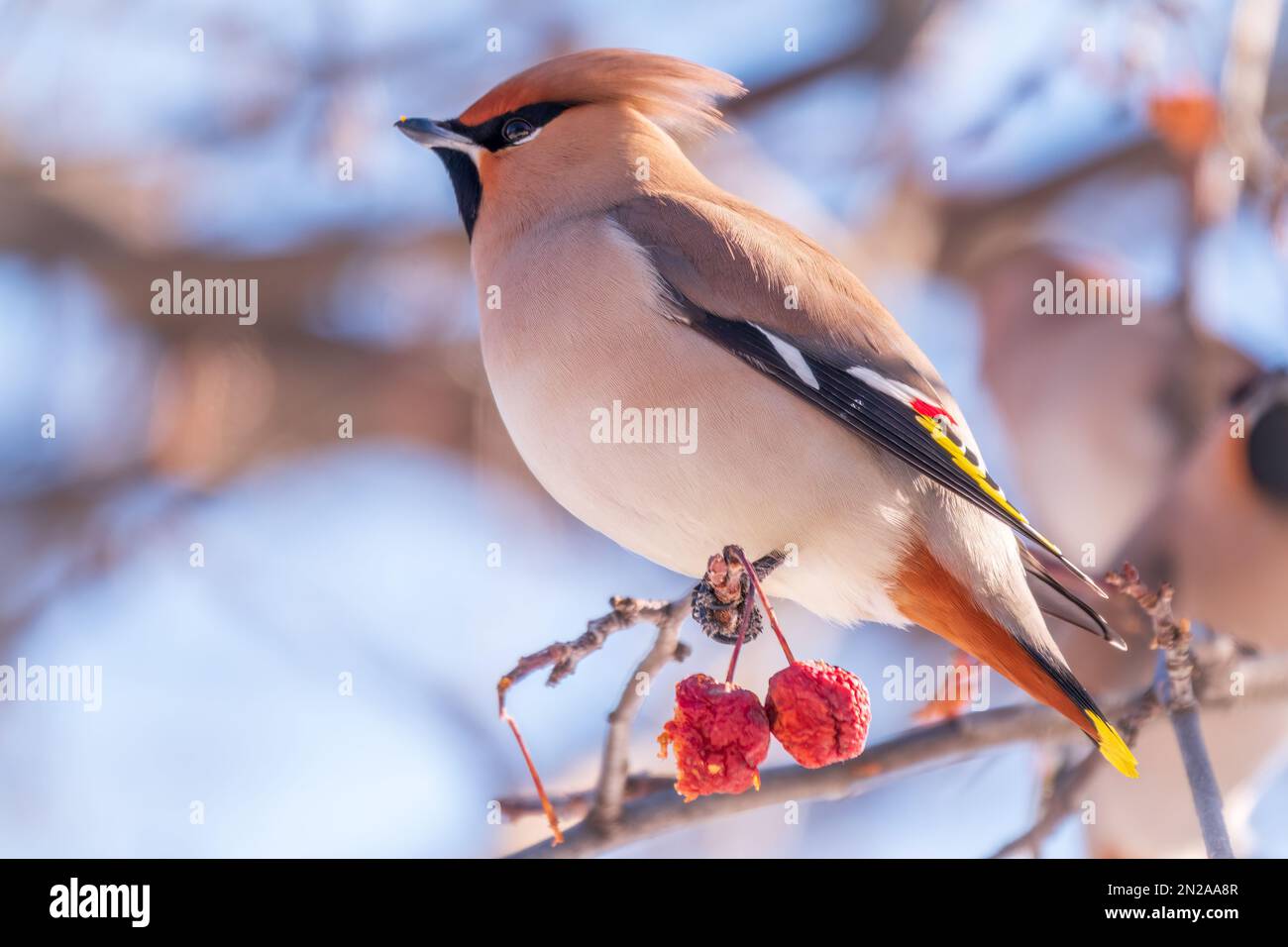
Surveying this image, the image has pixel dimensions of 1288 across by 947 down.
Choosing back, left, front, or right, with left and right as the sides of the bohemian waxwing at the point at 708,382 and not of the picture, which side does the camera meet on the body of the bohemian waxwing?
left
